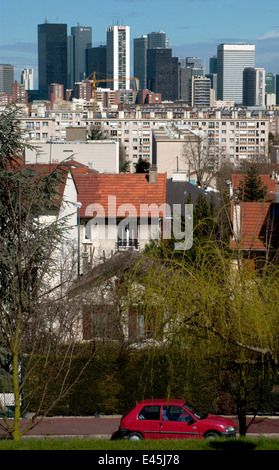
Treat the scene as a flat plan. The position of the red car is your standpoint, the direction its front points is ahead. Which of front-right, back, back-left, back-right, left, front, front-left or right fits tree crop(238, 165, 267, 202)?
left

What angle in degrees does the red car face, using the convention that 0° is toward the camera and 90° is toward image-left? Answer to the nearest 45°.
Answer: approximately 270°

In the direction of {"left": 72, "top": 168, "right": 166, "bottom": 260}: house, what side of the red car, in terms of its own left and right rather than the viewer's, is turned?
left
